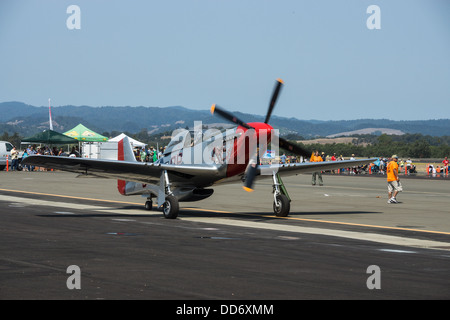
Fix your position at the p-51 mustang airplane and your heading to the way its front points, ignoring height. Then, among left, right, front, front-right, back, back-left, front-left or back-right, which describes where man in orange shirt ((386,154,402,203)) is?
left

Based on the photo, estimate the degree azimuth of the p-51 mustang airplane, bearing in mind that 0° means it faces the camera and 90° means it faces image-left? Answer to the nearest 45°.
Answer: approximately 315°
